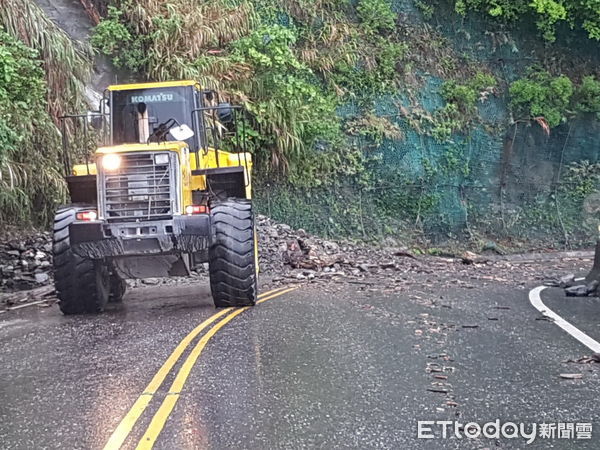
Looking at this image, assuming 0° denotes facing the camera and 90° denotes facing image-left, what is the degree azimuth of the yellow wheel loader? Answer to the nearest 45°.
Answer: approximately 180°
